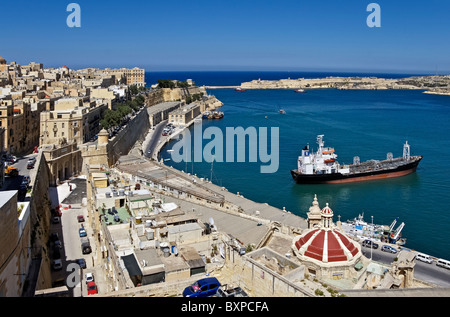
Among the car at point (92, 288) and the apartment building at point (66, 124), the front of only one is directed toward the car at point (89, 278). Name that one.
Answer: the apartment building

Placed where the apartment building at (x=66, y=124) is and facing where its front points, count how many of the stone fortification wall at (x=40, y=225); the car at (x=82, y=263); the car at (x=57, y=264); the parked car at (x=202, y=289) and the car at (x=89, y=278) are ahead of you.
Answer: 5

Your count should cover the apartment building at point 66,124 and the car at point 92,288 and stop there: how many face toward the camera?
2

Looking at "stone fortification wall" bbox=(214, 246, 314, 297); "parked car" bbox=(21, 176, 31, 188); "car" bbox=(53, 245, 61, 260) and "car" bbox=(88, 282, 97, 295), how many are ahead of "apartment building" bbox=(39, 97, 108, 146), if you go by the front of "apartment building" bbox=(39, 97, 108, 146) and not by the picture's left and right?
4

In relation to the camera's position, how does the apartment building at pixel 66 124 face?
facing the viewer

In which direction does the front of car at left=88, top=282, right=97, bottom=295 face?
toward the camera

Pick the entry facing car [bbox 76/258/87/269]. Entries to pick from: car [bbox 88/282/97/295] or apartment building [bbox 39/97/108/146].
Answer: the apartment building

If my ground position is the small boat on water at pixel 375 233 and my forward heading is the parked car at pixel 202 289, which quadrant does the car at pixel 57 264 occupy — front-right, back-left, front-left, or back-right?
front-right

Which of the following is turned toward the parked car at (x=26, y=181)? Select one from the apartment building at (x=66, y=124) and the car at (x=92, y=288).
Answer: the apartment building

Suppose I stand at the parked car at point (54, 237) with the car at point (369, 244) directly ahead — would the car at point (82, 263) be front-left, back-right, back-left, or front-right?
front-right
